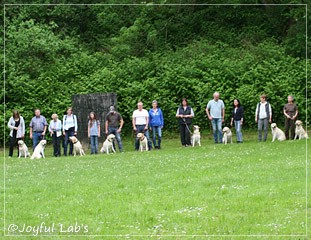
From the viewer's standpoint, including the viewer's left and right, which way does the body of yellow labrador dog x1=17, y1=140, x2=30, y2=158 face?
facing the viewer and to the left of the viewer

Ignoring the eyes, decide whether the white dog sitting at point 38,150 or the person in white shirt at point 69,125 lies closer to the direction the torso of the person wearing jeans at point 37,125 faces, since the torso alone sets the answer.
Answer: the white dog sitting

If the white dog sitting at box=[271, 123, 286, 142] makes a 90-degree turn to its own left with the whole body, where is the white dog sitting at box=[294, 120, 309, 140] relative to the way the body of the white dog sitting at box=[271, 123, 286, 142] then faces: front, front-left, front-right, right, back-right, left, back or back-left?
front-left

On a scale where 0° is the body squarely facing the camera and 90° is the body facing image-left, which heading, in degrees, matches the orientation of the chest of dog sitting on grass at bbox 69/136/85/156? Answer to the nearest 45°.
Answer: approximately 45°

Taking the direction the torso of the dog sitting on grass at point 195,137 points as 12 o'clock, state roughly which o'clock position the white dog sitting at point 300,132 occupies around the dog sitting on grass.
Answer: The white dog sitting is roughly at 9 o'clock from the dog sitting on grass.

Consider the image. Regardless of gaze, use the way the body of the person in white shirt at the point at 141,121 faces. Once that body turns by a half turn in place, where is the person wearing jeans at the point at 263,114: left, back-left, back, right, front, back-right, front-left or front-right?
right

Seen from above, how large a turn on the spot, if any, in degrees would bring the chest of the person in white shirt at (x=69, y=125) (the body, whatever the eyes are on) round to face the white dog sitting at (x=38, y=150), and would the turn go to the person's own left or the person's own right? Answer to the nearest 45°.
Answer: approximately 45° to the person's own right

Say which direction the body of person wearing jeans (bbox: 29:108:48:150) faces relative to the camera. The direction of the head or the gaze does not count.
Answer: toward the camera

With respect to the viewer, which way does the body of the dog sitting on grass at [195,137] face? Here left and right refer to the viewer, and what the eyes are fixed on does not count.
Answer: facing the viewer

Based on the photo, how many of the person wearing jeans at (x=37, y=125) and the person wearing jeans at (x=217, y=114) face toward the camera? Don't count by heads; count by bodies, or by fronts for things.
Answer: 2

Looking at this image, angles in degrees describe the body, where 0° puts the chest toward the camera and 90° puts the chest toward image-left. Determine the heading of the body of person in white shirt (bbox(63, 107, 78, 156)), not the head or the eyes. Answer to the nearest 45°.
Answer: approximately 0°

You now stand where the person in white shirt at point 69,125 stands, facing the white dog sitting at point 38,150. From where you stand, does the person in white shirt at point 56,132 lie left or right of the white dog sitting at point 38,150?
right
